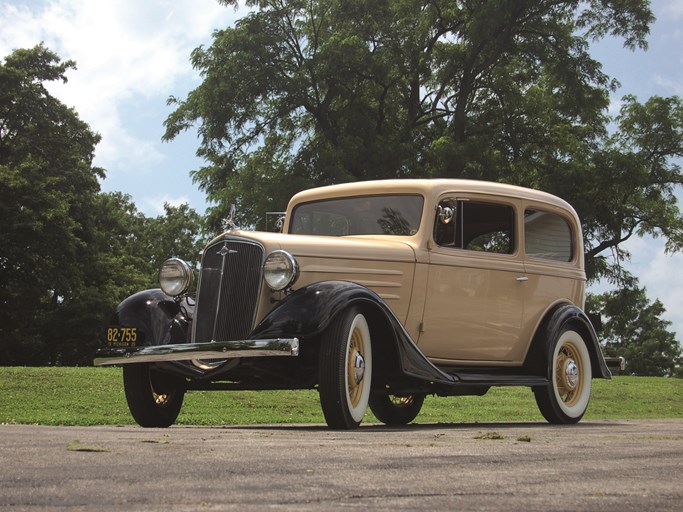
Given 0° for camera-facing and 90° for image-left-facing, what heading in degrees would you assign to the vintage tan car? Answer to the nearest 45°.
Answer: approximately 45°
